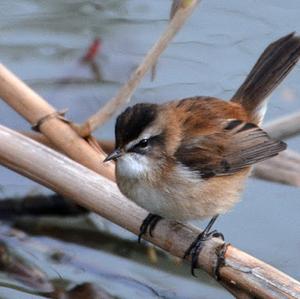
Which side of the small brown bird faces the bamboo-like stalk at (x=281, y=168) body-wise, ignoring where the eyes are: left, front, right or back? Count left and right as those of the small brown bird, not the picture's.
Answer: back

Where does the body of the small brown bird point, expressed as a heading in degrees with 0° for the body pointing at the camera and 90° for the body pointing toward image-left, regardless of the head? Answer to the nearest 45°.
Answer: approximately 45°
